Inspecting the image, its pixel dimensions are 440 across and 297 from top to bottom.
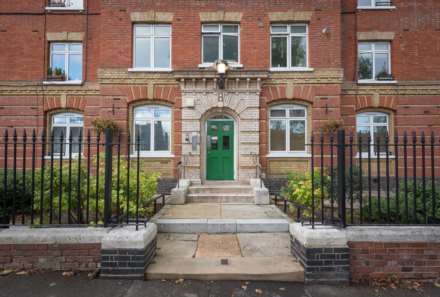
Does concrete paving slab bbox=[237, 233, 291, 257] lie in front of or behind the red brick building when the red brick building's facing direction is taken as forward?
in front

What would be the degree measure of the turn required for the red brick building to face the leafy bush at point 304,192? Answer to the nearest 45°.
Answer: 0° — it already faces it

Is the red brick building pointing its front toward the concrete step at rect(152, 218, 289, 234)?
yes

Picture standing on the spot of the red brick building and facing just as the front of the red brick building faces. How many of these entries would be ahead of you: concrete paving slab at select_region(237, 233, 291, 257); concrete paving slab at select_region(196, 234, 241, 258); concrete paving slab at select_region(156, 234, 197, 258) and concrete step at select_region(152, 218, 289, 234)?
4

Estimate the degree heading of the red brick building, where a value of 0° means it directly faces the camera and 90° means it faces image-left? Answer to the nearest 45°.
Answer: approximately 0°

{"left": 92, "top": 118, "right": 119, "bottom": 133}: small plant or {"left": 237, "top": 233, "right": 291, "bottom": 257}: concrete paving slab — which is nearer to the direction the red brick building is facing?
the concrete paving slab

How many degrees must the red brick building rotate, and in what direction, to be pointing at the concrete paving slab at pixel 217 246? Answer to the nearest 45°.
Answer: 0° — it already faces it

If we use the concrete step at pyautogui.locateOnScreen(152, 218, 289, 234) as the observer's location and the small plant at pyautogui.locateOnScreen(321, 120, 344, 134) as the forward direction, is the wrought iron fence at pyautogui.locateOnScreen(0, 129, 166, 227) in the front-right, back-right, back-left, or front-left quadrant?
back-left

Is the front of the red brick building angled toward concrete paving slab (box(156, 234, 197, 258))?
yes
